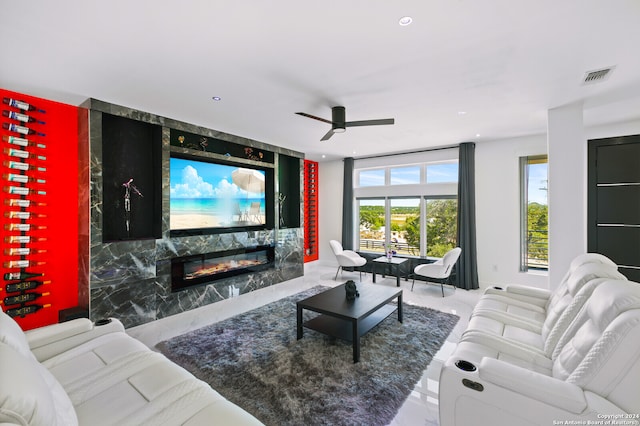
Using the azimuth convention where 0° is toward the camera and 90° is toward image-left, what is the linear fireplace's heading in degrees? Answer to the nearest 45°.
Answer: approximately 315°

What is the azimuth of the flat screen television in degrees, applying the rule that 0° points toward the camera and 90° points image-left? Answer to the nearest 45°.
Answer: approximately 315°

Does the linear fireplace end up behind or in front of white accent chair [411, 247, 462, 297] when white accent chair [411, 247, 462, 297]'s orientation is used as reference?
in front

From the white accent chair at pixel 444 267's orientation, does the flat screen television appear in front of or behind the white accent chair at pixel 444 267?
in front

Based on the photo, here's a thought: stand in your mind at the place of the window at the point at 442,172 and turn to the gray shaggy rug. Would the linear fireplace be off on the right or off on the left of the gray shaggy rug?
right

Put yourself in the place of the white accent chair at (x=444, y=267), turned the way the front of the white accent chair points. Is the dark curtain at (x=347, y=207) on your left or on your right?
on your right

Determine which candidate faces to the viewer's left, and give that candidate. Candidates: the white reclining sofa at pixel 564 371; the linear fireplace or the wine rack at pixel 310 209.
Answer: the white reclining sofa

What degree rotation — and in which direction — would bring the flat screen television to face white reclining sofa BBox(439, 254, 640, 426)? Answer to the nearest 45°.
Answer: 0° — it already faces it

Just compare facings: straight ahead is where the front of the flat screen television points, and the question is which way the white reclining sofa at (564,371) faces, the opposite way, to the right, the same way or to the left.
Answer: the opposite way

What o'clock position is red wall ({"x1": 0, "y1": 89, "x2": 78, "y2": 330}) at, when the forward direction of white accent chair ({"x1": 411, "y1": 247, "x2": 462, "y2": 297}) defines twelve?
The red wall is roughly at 12 o'clock from the white accent chair.

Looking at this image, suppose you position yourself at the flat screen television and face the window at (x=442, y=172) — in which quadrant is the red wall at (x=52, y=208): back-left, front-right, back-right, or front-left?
back-right

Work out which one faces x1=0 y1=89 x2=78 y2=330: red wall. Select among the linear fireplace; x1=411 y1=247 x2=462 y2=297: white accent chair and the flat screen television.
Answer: the white accent chair

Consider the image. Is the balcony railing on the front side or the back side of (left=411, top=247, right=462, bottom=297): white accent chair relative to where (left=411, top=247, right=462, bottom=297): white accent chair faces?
on the back side

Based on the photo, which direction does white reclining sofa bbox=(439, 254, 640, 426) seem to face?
to the viewer's left

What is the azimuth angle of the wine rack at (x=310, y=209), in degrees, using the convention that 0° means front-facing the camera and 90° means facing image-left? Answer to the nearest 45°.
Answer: approximately 315°
